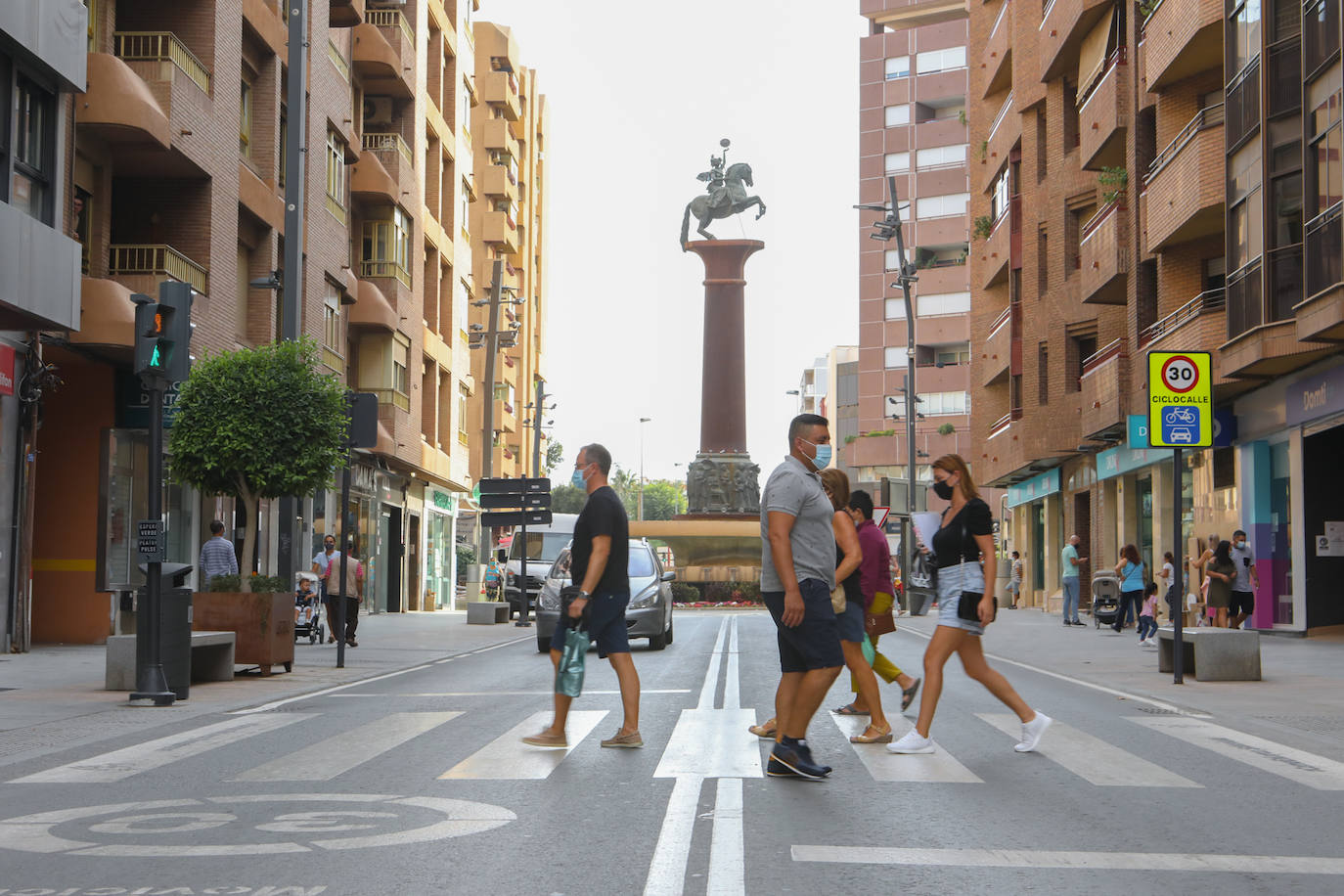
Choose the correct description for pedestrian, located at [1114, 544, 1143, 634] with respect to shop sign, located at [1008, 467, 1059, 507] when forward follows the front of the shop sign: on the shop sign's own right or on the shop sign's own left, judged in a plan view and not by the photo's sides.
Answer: on the shop sign's own left

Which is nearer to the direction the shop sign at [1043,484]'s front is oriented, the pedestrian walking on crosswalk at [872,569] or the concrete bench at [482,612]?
the concrete bench

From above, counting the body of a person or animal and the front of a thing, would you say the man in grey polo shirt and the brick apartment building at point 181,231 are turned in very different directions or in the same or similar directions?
same or similar directions

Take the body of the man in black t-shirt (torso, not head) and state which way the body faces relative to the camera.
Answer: to the viewer's left

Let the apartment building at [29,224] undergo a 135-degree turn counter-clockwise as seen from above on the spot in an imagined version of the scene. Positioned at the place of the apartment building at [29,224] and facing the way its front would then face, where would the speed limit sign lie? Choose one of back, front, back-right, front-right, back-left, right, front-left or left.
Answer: back-right

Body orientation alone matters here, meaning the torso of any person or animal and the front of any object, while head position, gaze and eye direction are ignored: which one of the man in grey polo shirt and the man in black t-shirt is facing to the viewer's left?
the man in black t-shirt

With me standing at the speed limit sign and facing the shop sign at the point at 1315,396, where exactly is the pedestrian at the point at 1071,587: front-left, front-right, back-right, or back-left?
front-left

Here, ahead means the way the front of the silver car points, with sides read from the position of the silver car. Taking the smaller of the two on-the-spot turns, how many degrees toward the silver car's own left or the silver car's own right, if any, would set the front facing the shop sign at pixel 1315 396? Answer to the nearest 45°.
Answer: approximately 90° to the silver car's own left

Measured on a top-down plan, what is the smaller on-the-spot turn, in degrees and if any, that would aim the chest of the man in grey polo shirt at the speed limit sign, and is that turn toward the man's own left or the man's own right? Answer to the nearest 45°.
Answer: approximately 45° to the man's own left

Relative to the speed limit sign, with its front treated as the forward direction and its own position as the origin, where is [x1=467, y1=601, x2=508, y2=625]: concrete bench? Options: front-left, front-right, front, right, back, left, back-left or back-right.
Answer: back-right

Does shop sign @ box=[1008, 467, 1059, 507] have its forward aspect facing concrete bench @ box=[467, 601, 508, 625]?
yes

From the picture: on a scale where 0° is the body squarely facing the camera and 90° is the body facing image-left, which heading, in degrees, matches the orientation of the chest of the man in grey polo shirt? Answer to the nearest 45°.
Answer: approximately 270°

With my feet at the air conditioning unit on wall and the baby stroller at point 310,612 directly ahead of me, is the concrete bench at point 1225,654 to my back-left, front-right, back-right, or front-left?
front-left

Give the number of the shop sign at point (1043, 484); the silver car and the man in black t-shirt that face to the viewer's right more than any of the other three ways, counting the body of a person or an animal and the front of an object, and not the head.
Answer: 0

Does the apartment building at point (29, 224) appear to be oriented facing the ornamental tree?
yes

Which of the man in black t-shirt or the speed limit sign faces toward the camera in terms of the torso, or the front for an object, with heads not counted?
the speed limit sign

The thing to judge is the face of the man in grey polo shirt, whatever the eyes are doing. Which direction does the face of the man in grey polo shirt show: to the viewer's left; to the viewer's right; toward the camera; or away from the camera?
to the viewer's right
